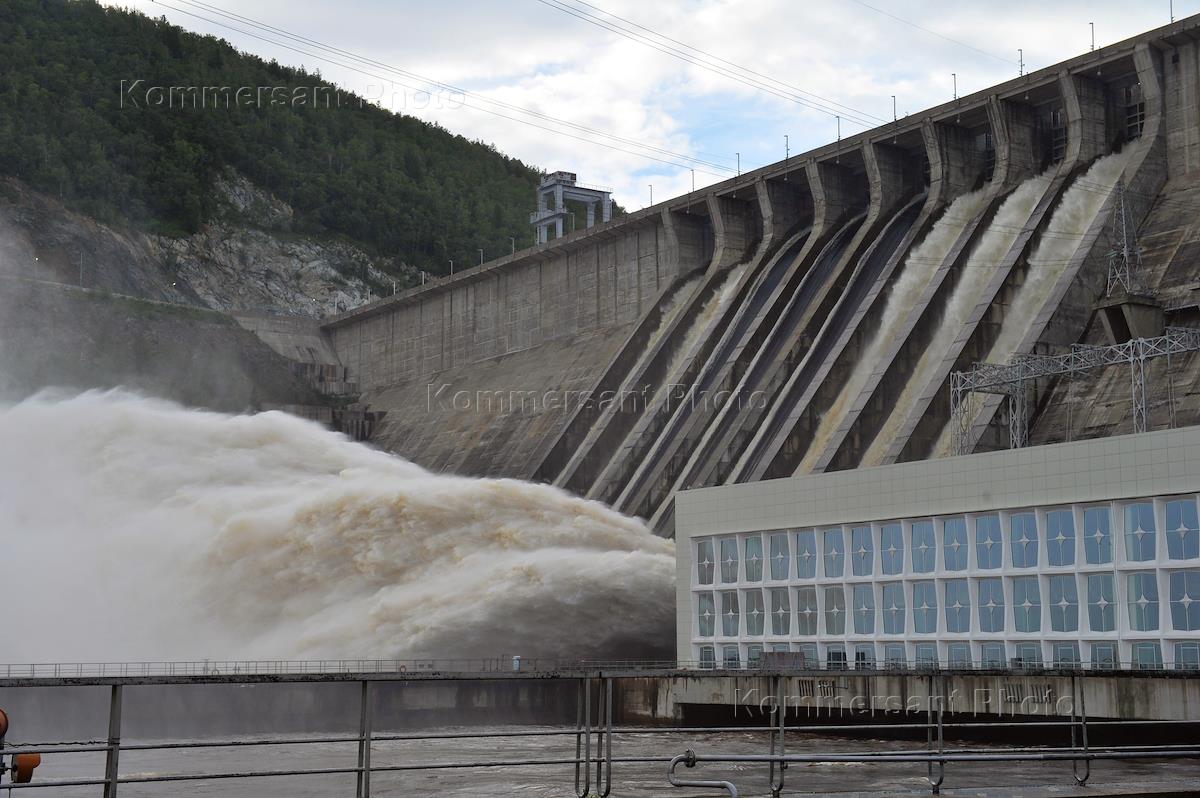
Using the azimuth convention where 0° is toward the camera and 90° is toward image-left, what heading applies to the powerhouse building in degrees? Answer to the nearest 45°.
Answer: approximately 45°
